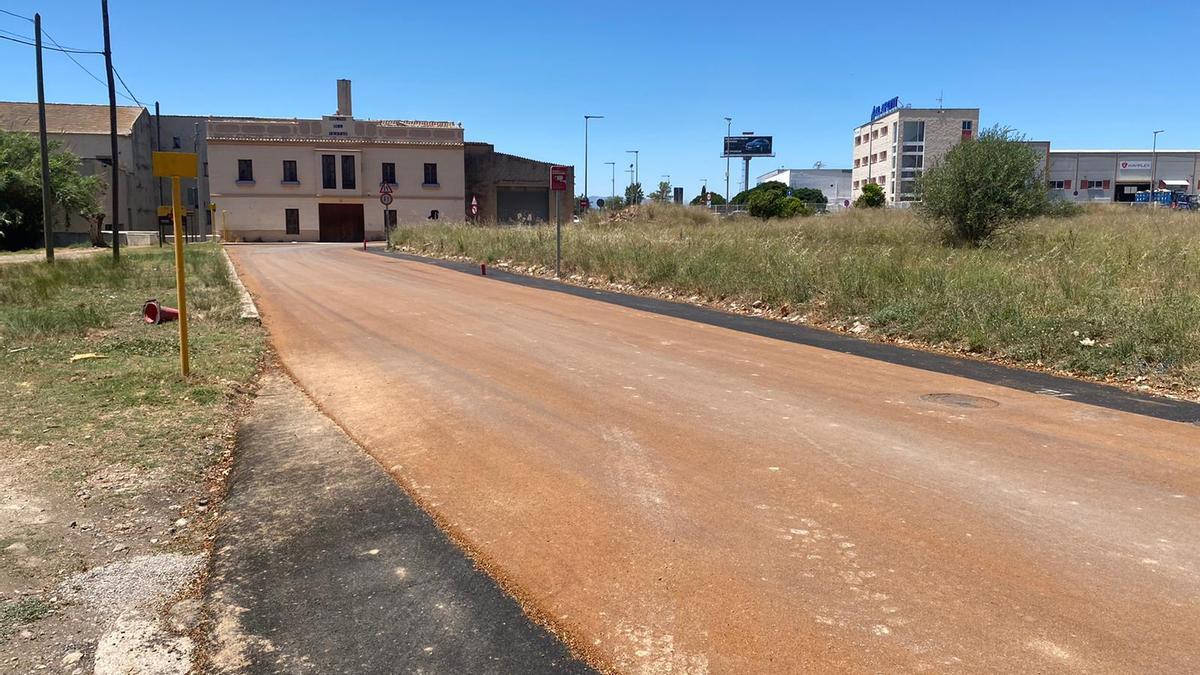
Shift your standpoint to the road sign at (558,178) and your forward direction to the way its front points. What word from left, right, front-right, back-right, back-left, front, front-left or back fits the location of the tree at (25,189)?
back-right

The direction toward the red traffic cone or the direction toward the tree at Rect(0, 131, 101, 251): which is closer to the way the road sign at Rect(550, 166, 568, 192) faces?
the red traffic cone

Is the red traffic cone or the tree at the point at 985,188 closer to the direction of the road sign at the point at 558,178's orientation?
the red traffic cone

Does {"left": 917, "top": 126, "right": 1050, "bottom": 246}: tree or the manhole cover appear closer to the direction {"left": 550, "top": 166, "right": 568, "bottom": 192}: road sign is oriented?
the manhole cover

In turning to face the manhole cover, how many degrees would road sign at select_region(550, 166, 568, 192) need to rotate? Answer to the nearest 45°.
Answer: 0° — it already faces it

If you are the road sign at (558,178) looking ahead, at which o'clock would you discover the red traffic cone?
The red traffic cone is roughly at 1 o'clock from the road sign.

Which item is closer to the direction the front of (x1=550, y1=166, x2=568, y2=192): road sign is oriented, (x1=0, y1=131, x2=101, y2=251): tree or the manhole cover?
the manhole cover

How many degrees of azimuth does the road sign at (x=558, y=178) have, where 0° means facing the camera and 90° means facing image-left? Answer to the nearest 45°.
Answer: approximately 0°

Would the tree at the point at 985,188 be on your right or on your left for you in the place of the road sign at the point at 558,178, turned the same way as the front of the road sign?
on your left

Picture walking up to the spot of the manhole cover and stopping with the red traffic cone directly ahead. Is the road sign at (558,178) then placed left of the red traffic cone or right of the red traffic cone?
right

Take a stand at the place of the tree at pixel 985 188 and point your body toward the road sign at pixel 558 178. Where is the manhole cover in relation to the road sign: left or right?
left
